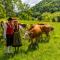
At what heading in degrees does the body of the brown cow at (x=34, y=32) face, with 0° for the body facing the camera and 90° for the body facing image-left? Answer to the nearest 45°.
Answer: approximately 45°

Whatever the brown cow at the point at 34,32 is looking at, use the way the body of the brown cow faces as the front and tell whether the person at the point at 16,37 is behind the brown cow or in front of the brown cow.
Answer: in front

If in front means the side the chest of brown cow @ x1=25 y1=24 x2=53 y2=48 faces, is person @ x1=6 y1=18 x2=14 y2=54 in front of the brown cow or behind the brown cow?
in front
